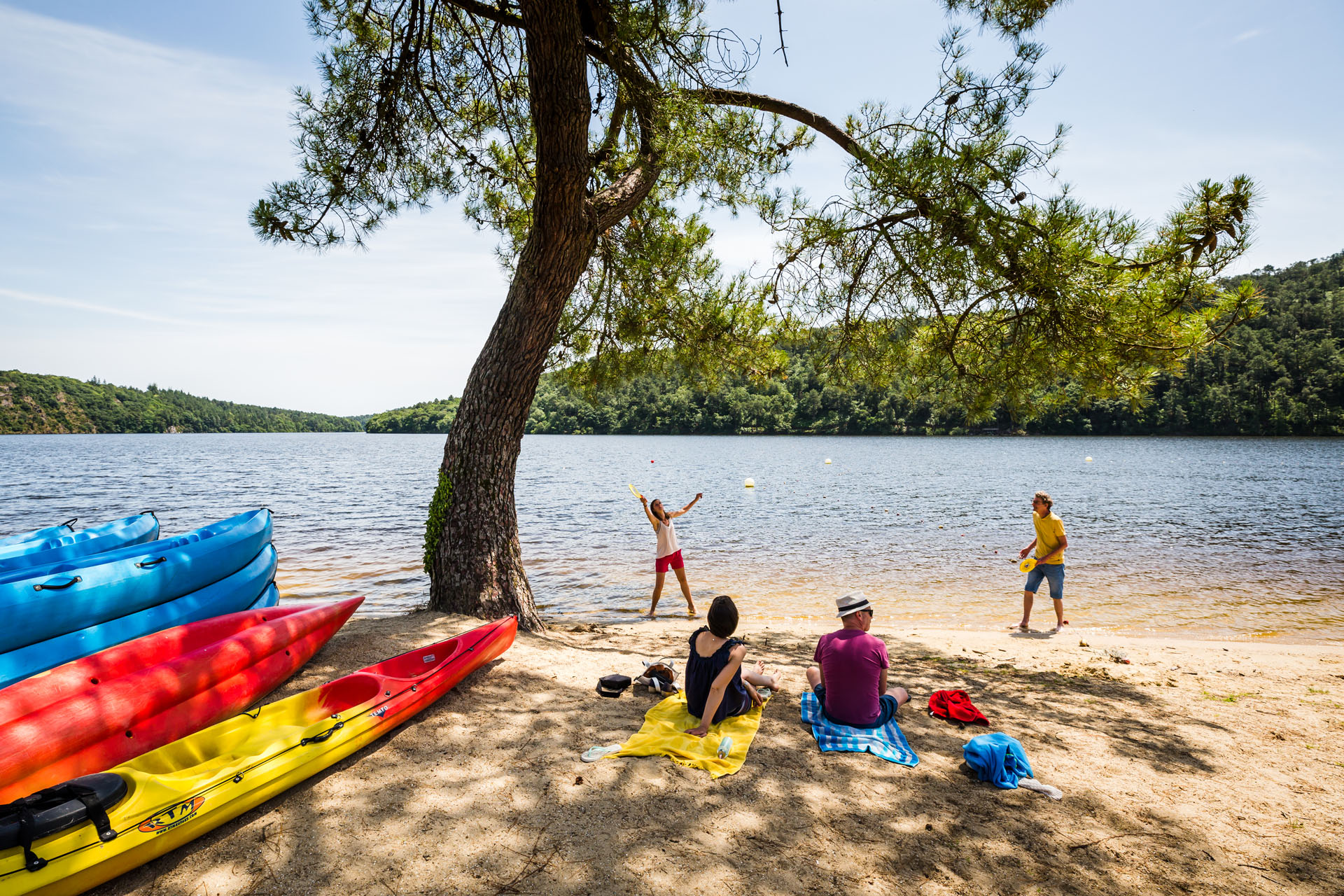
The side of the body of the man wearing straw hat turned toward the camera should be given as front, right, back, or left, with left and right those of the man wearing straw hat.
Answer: back

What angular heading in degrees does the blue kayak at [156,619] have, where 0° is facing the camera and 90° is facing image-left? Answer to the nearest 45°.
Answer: approximately 225°

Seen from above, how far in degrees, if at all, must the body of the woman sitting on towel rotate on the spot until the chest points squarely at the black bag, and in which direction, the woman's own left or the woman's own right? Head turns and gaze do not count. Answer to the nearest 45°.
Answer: approximately 90° to the woman's own left

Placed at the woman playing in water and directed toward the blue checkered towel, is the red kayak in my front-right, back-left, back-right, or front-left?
front-right

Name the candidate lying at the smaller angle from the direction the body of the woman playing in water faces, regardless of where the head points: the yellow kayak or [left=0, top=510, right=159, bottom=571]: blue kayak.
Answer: the yellow kayak

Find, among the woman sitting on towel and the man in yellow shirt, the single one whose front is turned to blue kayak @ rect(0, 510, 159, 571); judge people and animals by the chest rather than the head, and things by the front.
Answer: the man in yellow shirt

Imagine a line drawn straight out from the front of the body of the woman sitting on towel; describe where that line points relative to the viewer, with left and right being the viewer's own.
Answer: facing away from the viewer and to the right of the viewer

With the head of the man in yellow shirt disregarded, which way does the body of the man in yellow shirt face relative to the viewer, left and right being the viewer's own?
facing the viewer and to the left of the viewer

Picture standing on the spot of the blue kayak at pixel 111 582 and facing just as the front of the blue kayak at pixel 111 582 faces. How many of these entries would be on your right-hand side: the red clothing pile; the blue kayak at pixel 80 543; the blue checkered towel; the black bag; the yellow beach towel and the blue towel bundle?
5

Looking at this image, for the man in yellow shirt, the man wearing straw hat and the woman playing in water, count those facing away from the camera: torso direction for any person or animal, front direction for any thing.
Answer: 1

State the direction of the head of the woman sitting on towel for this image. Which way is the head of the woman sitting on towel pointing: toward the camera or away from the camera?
away from the camera

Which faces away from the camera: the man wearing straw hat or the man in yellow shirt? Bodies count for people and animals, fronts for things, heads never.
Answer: the man wearing straw hat

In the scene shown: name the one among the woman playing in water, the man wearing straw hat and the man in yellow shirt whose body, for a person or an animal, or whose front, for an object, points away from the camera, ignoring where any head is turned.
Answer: the man wearing straw hat

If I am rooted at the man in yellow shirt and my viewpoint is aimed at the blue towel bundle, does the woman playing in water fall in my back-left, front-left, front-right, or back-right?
front-right

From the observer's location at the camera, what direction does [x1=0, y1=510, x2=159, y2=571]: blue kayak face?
facing away from the viewer and to the right of the viewer

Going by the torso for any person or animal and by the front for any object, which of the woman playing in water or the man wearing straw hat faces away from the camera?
the man wearing straw hat

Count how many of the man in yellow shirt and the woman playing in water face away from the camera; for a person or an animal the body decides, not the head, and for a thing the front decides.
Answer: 0

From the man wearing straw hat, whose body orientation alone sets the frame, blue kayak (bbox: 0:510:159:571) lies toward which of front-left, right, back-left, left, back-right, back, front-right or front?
left
